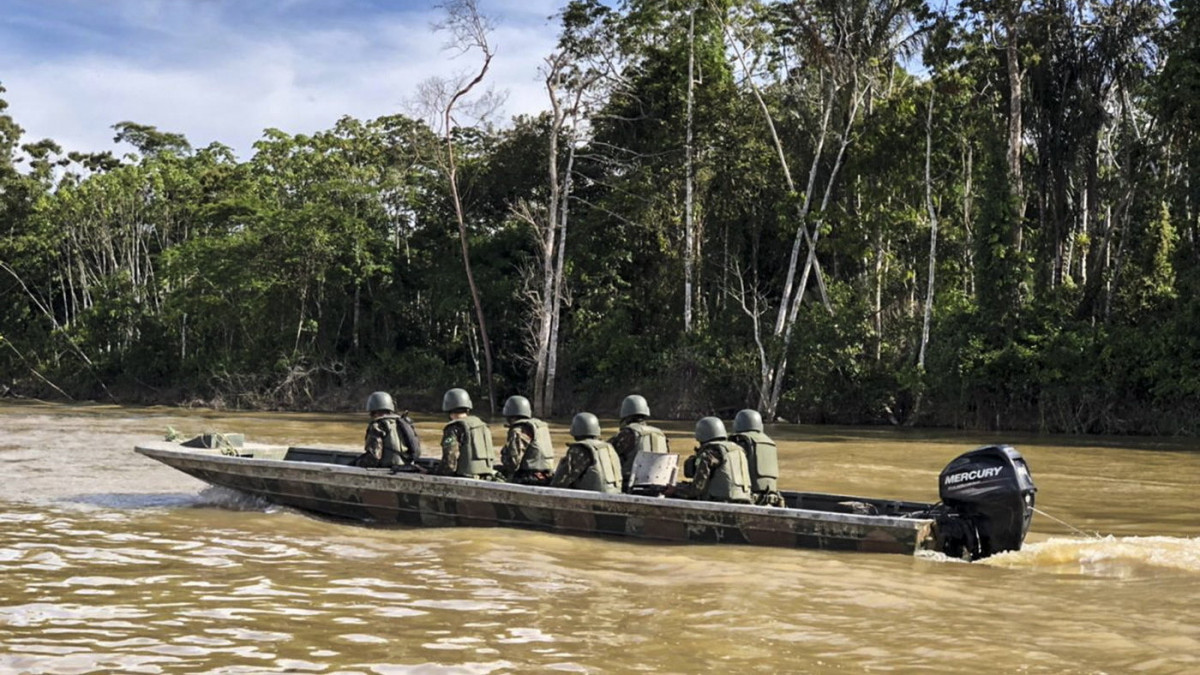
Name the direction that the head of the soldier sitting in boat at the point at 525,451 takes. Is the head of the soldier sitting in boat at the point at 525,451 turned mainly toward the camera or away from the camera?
away from the camera

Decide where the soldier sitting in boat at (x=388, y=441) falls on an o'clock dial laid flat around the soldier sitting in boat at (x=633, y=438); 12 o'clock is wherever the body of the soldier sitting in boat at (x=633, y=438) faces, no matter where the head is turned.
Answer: the soldier sitting in boat at (x=388, y=441) is roughly at 11 o'clock from the soldier sitting in boat at (x=633, y=438).

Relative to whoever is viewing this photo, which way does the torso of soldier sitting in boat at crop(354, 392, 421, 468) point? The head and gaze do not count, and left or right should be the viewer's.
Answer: facing away from the viewer and to the left of the viewer

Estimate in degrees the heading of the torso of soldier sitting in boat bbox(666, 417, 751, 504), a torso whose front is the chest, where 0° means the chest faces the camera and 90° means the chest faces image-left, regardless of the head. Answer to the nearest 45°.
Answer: approximately 135°

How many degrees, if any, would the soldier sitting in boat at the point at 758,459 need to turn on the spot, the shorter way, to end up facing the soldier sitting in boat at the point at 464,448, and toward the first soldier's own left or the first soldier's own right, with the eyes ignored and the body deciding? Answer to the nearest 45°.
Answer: approximately 45° to the first soldier's own left

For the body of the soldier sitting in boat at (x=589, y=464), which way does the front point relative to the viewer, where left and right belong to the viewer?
facing away from the viewer and to the left of the viewer

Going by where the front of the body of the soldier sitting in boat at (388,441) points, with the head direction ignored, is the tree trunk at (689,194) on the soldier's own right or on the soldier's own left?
on the soldier's own right

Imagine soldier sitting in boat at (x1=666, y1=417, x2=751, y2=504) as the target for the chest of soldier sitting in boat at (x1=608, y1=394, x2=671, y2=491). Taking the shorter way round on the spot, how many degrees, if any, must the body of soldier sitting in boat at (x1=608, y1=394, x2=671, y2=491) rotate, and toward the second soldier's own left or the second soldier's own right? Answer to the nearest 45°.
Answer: approximately 180°

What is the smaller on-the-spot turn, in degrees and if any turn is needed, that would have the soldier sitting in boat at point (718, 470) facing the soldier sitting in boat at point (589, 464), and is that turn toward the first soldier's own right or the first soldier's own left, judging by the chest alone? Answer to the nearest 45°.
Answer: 0° — they already face them

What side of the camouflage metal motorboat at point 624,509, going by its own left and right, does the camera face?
left

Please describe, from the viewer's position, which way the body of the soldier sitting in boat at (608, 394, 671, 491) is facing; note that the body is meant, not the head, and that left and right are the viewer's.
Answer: facing away from the viewer and to the left of the viewer

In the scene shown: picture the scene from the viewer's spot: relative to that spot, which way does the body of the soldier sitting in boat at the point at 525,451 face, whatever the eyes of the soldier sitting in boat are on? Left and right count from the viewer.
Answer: facing away from the viewer and to the left of the viewer

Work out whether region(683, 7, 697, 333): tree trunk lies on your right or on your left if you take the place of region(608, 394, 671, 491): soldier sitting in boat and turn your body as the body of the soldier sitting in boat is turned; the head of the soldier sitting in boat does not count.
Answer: on your right
